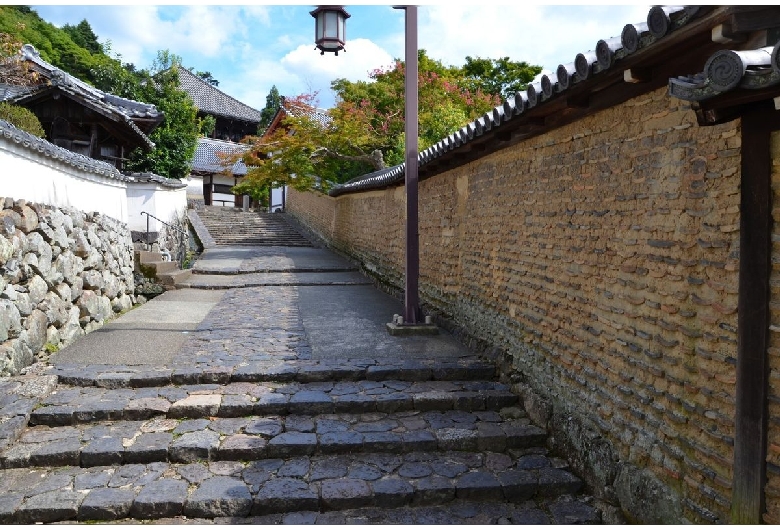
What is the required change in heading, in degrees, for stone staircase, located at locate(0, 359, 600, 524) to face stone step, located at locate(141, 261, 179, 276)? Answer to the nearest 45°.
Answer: approximately 180°

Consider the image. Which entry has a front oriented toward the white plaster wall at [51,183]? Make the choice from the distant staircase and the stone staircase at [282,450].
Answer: the distant staircase

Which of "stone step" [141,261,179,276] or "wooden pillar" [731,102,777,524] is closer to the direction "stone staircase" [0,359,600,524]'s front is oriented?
the wooden pillar

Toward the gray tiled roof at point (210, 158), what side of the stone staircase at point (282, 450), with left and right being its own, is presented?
back

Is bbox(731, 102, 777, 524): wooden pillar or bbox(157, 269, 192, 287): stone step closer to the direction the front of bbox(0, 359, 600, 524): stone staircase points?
the wooden pillar

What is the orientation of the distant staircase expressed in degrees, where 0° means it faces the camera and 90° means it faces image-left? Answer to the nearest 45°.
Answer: approximately 0°

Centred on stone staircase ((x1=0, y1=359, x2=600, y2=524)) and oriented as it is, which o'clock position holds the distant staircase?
The distant staircase is roughly at 6 o'clock from the stone staircase.

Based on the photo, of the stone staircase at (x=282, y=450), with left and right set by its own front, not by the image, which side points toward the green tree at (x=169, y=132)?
back

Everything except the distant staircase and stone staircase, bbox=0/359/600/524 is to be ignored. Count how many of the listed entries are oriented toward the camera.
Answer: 2

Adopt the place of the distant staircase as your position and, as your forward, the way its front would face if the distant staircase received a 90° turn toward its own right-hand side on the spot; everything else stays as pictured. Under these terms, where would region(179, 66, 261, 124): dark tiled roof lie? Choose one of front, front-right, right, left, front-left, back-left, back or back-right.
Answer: right

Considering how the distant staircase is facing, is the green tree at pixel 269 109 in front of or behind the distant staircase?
behind

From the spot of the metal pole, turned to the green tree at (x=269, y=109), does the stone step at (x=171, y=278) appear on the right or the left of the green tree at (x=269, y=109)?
left
